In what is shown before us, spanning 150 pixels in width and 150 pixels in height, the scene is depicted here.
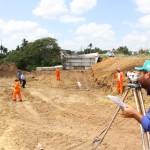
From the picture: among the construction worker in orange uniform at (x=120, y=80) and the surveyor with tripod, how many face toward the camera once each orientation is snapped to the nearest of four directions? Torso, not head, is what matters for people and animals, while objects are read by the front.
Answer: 1

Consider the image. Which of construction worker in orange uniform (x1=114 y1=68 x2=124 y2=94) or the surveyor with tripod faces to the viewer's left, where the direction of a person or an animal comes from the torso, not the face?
the surveyor with tripod

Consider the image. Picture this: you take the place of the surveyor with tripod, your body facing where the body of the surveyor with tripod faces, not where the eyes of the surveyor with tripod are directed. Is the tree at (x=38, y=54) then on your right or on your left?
on your right

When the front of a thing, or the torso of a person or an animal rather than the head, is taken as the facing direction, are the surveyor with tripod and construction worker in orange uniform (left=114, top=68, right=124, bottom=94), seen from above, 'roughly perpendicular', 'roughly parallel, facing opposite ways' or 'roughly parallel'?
roughly perpendicular

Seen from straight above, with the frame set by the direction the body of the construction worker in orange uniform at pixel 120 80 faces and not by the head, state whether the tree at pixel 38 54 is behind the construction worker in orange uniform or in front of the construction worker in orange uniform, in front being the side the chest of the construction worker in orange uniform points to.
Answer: behind

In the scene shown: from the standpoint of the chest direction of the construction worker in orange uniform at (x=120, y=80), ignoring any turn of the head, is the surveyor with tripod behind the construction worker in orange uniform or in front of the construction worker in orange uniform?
in front

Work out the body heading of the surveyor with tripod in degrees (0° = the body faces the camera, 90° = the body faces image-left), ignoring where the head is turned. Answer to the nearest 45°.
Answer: approximately 90°

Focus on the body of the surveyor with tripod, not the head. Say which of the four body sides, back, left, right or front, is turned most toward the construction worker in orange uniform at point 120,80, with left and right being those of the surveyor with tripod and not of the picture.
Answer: right

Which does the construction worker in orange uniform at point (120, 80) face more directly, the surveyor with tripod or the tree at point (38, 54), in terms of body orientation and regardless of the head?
the surveyor with tripod

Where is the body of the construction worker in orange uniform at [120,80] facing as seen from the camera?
toward the camera

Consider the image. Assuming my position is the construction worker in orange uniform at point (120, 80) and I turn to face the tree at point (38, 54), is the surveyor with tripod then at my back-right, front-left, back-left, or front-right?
back-left
